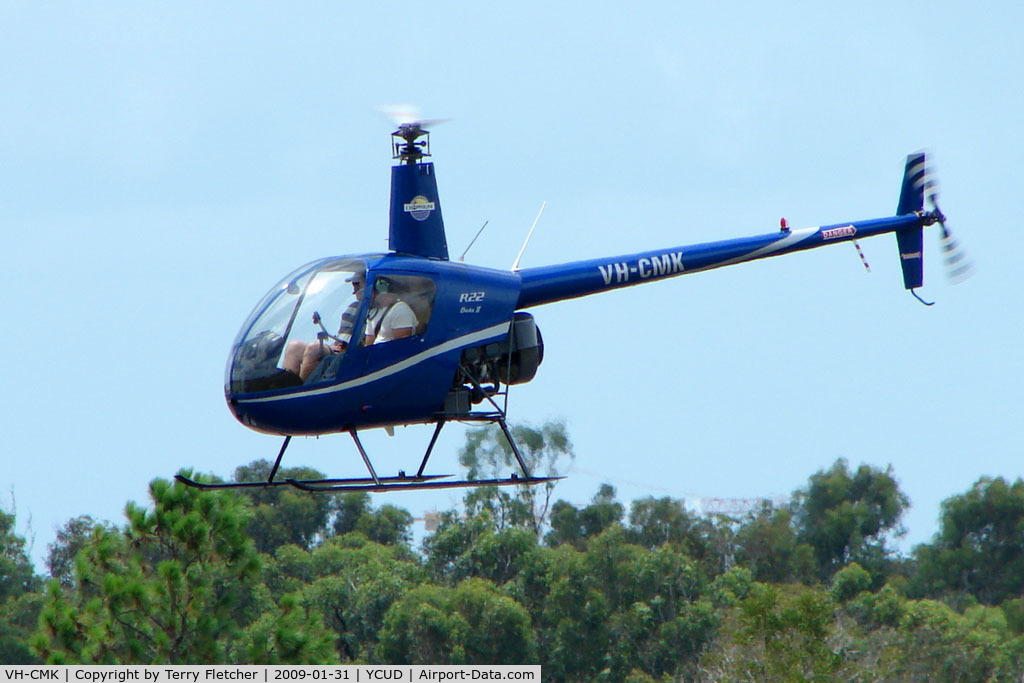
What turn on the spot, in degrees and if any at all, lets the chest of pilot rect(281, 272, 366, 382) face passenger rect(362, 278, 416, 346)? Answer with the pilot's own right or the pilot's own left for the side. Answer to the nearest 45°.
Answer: approximately 135° to the pilot's own left

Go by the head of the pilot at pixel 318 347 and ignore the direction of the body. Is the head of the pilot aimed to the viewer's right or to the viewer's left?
to the viewer's left

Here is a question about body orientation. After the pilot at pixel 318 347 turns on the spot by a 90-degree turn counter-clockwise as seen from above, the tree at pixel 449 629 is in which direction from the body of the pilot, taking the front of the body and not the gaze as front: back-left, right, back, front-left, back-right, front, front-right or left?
back-left

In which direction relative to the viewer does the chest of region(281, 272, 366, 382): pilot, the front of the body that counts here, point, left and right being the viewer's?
facing the viewer and to the left of the viewer
